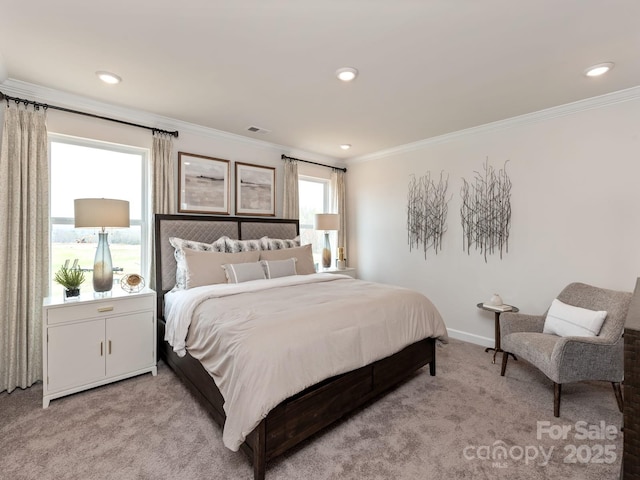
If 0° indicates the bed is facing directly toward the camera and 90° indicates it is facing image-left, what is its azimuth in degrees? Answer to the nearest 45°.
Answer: approximately 315°

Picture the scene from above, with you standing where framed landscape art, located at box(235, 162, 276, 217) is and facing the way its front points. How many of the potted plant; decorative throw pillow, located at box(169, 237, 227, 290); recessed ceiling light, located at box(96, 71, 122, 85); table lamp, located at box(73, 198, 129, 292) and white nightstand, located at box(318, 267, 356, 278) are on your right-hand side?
4

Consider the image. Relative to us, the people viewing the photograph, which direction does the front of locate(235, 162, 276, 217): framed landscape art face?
facing the viewer and to the right of the viewer

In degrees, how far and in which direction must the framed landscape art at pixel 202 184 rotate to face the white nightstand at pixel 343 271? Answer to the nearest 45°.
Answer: approximately 45° to its left

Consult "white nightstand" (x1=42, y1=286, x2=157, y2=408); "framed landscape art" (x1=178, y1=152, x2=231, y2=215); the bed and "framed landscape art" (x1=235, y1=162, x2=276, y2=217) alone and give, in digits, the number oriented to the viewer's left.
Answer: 0

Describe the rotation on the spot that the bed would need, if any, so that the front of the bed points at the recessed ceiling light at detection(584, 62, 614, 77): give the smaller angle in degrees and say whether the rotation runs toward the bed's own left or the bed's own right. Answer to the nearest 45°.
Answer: approximately 45° to the bed's own left

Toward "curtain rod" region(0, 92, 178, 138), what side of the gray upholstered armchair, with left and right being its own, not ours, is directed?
front

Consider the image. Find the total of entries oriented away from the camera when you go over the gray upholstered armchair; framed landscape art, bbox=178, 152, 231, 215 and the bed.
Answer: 0

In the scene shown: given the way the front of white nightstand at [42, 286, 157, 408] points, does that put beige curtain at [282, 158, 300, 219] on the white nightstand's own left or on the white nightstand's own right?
on the white nightstand's own left

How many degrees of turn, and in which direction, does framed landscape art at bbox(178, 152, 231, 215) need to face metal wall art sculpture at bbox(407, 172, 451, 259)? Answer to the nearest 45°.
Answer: approximately 45° to its left

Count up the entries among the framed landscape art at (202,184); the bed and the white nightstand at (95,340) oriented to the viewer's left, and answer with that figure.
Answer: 0

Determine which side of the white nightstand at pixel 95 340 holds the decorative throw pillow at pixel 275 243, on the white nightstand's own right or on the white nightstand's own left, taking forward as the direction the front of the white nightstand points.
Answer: on the white nightstand's own left

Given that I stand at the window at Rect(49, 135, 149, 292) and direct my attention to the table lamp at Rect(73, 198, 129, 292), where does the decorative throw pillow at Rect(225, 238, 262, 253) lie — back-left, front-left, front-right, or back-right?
front-left
